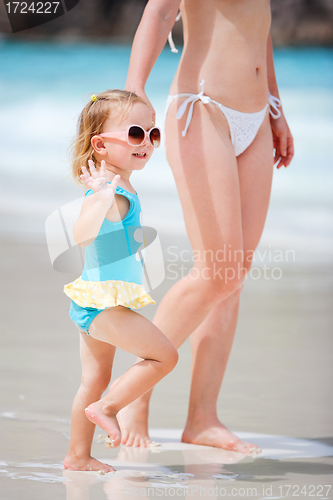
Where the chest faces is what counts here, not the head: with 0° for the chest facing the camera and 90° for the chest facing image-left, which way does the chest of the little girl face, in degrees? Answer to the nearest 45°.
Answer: approximately 270°

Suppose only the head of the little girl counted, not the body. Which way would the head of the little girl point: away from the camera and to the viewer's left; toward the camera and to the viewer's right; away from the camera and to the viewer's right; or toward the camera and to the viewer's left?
toward the camera and to the viewer's right

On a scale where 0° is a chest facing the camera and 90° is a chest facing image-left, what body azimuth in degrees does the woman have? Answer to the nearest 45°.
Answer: approximately 315°
